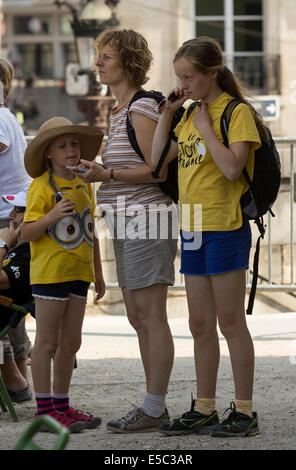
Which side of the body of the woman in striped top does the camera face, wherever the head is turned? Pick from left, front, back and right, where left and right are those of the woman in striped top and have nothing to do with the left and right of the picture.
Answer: left

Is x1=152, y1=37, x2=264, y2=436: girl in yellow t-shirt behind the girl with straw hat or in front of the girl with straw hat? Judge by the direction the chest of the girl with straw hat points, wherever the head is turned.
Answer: in front

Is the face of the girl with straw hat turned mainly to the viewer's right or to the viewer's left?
to the viewer's right

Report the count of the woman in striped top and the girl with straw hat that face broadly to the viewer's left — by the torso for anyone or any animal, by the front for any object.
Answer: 1

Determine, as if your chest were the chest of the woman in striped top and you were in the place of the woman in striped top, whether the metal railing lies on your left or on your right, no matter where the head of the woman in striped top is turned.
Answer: on your right

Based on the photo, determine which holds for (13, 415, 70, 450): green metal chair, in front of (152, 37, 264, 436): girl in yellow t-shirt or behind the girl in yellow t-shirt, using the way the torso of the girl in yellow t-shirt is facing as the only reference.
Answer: in front

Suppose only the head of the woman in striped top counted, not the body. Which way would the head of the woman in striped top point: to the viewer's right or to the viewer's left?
to the viewer's left

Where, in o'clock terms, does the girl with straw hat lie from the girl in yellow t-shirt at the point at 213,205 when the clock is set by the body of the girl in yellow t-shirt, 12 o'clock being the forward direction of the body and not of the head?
The girl with straw hat is roughly at 2 o'clock from the girl in yellow t-shirt.

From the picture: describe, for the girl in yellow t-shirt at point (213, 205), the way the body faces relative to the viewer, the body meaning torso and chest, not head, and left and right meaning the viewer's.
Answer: facing the viewer and to the left of the viewer
